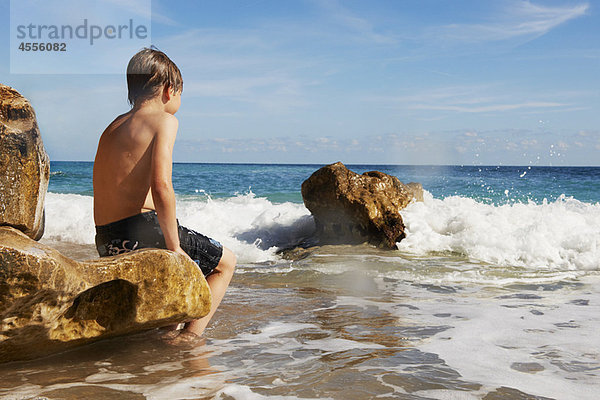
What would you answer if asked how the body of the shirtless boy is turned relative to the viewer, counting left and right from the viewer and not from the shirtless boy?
facing away from the viewer and to the right of the viewer

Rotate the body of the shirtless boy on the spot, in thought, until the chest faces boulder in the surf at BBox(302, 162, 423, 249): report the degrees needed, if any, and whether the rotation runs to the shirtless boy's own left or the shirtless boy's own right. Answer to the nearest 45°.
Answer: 0° — they already face it

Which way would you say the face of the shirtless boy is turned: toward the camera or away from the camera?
away from the camera
